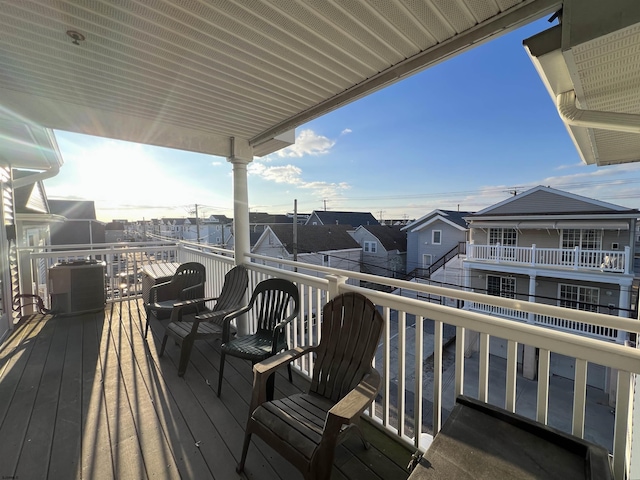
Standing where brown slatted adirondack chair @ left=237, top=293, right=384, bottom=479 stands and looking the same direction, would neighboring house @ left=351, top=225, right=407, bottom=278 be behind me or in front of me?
behind

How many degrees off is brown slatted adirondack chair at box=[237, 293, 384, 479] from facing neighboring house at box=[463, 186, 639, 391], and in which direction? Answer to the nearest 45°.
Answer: approximately 180°

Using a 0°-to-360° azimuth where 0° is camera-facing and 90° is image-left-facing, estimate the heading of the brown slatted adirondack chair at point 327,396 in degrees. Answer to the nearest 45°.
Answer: approximately 45°

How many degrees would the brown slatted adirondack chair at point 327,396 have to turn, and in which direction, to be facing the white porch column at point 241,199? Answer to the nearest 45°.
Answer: approximately 90° to its right

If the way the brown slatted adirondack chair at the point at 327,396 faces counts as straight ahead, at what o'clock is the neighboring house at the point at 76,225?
The neighboring house is roughly at 3 o'clock from the brown slatted adirondack chair.

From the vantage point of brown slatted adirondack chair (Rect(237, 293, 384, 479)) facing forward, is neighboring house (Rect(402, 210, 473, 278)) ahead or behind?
behind

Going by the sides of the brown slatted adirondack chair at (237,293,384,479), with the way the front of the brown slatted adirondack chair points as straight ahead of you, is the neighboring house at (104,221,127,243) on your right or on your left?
on your right

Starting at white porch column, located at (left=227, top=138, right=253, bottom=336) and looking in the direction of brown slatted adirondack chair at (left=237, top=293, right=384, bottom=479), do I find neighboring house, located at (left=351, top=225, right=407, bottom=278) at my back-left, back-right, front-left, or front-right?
back-left
